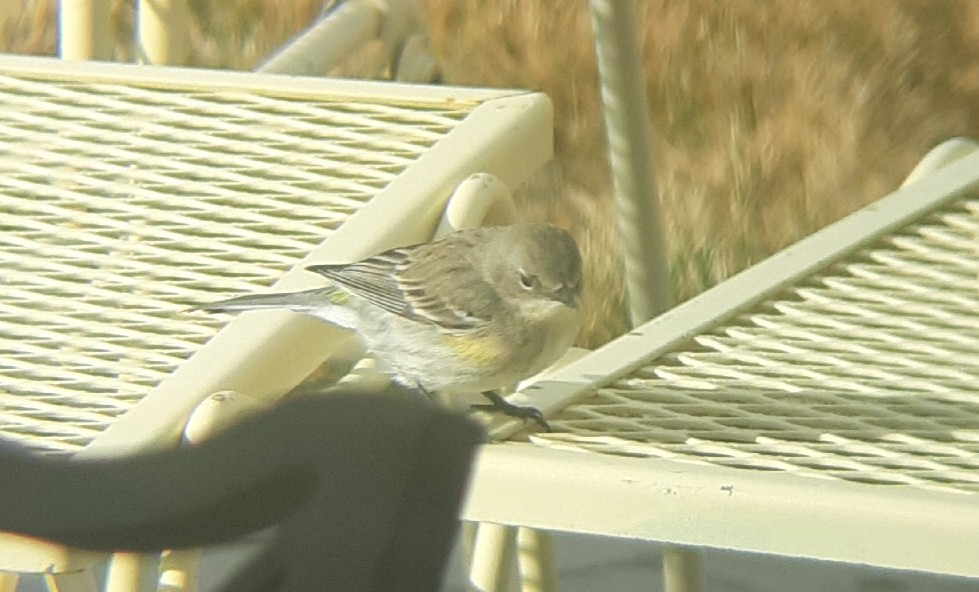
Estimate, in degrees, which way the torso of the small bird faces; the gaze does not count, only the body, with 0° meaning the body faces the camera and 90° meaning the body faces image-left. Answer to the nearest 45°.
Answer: approximately 315°
